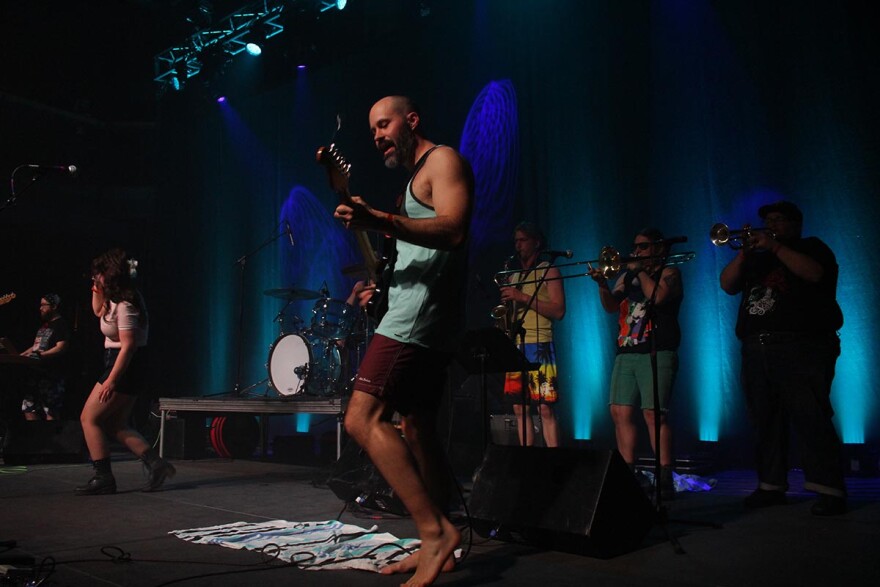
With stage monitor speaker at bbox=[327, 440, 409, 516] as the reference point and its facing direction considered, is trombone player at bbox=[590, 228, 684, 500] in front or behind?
in front

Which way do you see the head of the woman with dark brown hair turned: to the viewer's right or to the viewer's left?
to the viewer's left

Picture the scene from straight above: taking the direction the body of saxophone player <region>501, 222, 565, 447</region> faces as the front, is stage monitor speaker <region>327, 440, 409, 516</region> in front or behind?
in front

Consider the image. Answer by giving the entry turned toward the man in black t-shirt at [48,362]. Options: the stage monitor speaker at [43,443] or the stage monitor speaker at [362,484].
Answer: the stage monitor speaker at [43,443]

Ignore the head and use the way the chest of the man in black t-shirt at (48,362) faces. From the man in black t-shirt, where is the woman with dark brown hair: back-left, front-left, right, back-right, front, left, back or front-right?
front-left

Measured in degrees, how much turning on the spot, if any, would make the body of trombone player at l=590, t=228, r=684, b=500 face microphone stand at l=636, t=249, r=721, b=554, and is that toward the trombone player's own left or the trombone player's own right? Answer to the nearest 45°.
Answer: approximately 45° to the trombone player's own left

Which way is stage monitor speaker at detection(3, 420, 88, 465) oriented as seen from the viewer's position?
away from the camera

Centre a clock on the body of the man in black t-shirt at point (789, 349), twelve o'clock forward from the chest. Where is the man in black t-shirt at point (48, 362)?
the man in black t-shirt at point (48, 362) is roughly at 2 o'clock from the man in black t-shirt at point (789, 349).

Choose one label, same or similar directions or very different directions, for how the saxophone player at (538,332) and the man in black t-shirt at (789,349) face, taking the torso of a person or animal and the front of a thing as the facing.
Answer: same or similar directions

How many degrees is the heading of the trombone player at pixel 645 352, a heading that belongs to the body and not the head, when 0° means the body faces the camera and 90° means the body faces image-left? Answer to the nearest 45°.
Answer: approximately 45°

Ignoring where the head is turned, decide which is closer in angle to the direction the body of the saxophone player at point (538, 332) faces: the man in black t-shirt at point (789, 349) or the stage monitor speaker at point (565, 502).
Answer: the stage monitor speaker

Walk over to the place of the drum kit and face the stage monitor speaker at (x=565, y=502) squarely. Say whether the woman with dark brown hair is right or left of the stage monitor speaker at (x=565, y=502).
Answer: right
